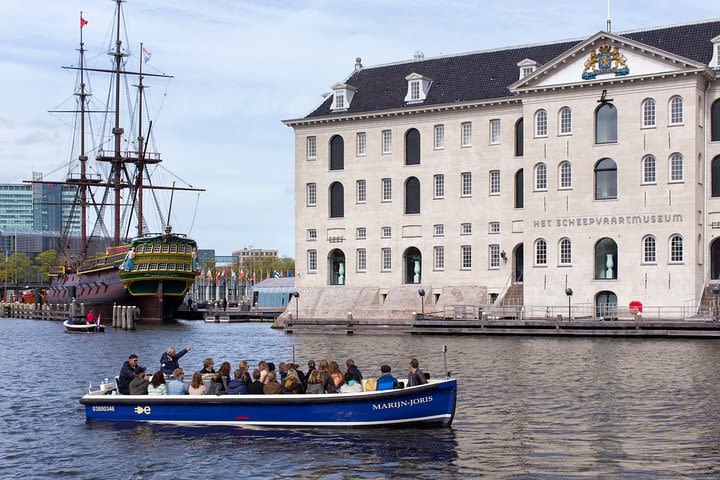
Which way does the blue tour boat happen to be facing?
to the viewer's right
